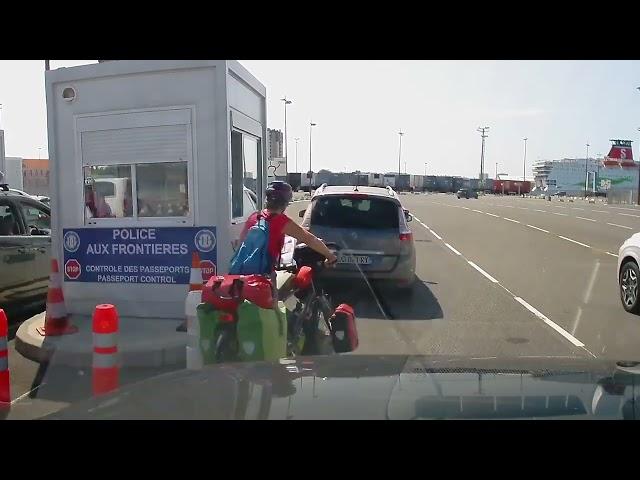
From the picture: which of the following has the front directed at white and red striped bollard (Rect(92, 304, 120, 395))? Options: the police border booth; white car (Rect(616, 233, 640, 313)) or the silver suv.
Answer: the police border booth

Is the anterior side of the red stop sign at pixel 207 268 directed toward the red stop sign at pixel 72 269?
no

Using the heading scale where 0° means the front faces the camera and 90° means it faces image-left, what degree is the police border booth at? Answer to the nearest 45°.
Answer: approximately 0°

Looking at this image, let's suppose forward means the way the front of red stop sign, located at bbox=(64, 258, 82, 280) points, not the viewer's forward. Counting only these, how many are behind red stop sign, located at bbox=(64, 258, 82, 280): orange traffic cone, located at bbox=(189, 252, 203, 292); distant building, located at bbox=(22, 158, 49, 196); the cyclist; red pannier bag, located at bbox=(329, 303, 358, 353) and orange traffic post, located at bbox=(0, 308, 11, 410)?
1

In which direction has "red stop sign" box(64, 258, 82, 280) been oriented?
toward the camera

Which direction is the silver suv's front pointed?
away from the camera

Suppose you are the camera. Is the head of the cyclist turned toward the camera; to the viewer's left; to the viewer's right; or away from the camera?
away from the camera

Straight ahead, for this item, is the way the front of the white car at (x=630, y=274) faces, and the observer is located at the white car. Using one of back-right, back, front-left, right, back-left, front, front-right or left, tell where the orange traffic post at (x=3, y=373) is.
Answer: left

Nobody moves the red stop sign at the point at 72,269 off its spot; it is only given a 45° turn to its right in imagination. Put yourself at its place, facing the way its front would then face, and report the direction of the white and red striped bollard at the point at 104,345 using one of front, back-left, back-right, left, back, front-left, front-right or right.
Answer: front-left

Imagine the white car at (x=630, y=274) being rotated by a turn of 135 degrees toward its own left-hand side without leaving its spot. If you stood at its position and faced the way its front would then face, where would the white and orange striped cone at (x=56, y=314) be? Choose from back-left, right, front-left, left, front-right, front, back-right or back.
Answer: front-right

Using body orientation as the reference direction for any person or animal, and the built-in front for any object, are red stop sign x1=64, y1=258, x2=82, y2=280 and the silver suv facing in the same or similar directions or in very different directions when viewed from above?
very different directions

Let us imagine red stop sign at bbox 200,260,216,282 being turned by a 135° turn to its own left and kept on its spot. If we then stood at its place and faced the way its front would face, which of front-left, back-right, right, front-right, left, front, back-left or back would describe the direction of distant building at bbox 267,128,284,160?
front-left

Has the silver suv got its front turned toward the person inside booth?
no

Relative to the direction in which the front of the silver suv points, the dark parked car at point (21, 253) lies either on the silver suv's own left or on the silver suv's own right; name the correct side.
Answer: on the silver suv's own left

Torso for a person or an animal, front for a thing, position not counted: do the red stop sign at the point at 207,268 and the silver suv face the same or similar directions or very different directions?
very different directions

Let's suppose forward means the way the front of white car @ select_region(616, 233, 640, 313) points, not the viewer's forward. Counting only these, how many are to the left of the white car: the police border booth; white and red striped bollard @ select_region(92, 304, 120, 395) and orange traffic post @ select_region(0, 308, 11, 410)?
3

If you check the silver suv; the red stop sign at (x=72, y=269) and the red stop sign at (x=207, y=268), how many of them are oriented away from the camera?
1

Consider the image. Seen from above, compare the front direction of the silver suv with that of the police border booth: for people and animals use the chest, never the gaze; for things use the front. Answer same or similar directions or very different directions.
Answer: very different directions

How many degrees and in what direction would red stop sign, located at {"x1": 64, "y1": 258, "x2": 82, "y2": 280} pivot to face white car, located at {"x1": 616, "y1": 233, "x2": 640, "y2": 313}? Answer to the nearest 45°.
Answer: approximately 90° to its left

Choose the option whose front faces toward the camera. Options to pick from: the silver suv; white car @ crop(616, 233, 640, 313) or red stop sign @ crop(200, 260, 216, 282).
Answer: the red stop sign

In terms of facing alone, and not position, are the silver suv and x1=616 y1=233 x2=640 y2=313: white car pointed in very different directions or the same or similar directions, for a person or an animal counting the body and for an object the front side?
same or similar directions
